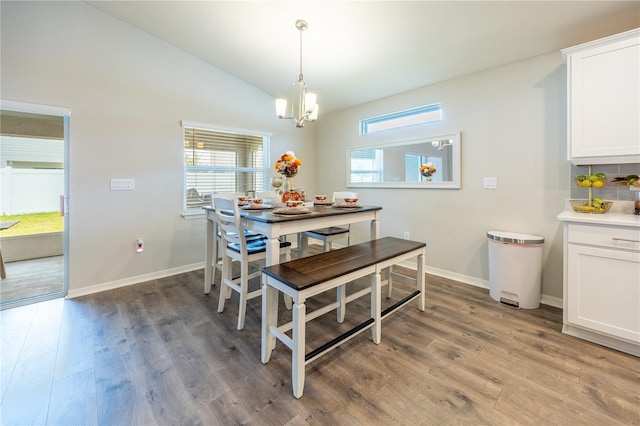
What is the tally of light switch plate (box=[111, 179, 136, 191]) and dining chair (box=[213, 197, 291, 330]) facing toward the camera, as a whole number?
1

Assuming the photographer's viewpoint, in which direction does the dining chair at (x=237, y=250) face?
facing away from the viewer and to the right of the viewer

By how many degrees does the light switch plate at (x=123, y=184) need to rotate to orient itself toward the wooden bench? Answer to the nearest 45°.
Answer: approximately 45° to its left

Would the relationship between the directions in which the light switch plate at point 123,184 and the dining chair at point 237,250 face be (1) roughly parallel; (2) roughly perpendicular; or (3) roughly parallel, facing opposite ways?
roughly perpendicular

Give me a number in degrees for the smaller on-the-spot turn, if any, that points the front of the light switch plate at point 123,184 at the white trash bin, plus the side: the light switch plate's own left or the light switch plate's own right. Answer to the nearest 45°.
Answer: approximately 45° to the light switch plate's own left

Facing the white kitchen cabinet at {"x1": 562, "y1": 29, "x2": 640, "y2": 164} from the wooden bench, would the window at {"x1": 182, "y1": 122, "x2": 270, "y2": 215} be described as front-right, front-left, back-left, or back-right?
back-left

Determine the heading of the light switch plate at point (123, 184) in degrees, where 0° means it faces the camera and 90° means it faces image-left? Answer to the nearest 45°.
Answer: approximately 0°

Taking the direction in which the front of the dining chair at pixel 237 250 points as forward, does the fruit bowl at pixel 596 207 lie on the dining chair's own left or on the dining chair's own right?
on the dining chair's own right
